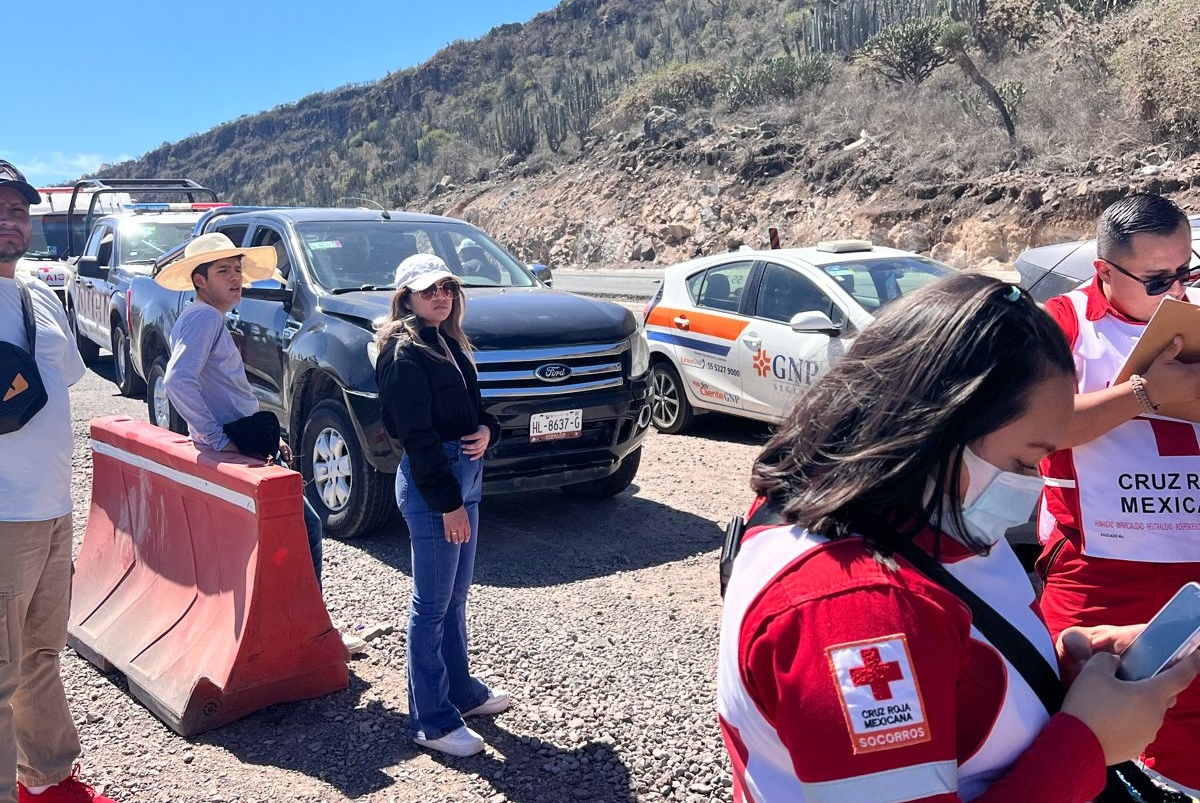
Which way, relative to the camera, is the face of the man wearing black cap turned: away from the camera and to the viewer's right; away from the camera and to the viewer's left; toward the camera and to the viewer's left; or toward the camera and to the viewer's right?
toward the camera and to the viewer's right

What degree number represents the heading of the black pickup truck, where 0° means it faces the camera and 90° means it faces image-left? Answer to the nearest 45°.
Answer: approximately 315°

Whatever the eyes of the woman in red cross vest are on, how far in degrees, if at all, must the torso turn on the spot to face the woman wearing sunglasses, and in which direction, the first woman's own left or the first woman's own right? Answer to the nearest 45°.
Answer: approximately 135° to the first woman's own left

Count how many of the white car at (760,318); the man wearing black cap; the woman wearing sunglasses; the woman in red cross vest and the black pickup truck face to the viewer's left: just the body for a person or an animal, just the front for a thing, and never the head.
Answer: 0

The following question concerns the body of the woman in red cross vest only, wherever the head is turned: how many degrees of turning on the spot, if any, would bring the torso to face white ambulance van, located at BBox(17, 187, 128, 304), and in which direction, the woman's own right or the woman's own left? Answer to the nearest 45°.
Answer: approximately 135° to the woman's own left

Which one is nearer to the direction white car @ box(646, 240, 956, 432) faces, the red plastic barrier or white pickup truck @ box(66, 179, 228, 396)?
the red plastic barrier

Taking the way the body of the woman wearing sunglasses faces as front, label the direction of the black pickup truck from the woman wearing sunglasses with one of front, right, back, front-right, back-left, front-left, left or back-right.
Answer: back-left

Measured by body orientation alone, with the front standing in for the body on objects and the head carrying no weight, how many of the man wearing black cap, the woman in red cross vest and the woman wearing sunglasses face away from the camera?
0

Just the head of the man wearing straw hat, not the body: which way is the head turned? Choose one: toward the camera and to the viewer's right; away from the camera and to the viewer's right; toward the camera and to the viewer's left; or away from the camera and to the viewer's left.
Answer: toward the camera and to the viewer's right

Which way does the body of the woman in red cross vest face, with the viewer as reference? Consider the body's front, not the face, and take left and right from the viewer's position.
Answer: facing to the right of the viewer

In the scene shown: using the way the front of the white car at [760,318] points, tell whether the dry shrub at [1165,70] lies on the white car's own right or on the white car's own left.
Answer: on the white car's own left

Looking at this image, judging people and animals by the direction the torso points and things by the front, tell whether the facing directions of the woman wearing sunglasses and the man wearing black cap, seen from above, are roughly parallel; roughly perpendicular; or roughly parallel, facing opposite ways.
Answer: roughly parallel

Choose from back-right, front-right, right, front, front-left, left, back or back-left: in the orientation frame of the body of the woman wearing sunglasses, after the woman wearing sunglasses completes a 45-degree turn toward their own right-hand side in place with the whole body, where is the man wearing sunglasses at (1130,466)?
front-left

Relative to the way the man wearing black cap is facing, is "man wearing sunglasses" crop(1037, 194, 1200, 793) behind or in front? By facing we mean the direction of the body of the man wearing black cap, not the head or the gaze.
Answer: in front

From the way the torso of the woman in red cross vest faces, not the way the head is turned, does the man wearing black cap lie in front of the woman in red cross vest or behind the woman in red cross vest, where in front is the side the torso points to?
behind

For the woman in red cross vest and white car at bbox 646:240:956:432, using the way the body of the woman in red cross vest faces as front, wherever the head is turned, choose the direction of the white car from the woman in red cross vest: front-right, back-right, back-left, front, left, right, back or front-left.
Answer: left
